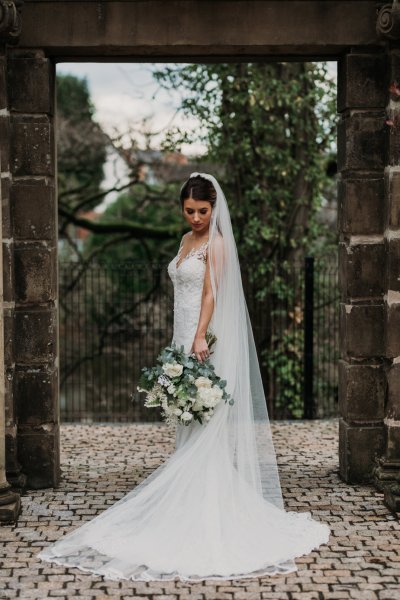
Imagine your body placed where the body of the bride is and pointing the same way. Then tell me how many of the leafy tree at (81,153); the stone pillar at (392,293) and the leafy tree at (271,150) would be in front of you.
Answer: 0

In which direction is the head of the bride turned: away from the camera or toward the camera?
toward the camera

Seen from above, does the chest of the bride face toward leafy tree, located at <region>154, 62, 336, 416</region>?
no

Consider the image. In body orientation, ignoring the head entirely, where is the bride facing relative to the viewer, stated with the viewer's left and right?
facing the viewer and to the left of the viewer

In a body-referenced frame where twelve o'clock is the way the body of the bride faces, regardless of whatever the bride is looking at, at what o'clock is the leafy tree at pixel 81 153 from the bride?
The leafy tree is roughly at 4 o'clock from the bride.

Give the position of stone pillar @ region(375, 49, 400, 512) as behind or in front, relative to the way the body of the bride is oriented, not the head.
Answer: behind

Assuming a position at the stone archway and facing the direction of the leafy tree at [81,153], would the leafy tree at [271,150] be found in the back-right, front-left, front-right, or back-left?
front-right
